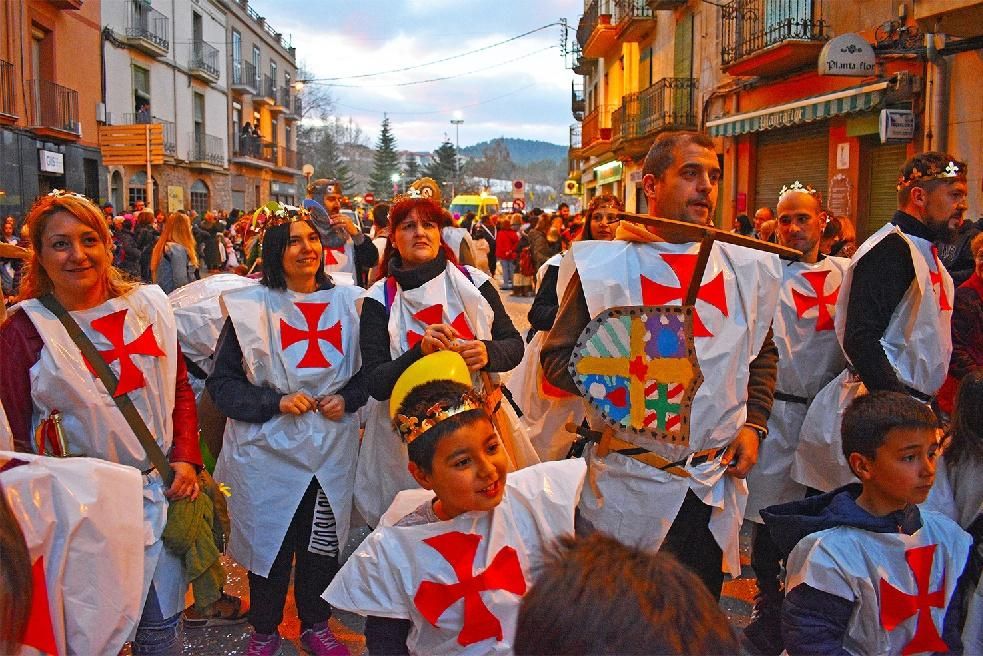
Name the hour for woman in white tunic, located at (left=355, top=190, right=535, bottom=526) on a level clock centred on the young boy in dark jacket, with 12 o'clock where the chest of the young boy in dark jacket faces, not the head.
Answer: The woman in white tunic is roughly at 5 o'clock from the young boy in dark jacket.

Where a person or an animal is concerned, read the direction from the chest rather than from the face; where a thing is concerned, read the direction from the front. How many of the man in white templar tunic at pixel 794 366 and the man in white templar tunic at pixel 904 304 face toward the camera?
1

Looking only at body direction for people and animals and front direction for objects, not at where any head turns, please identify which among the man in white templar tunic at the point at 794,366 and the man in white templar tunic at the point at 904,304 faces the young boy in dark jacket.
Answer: the man in white templar tunic at the point at 794,366

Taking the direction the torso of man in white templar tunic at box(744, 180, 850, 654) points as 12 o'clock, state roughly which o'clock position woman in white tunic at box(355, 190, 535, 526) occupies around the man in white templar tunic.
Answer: The woman in white tunic is roughly at 2 o'clock from the man in white templar tunic.
